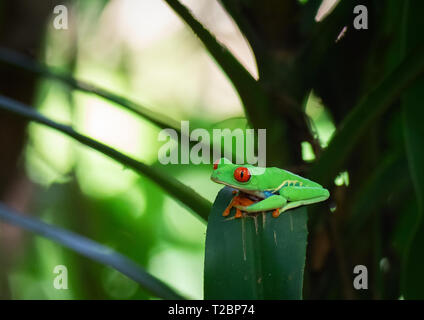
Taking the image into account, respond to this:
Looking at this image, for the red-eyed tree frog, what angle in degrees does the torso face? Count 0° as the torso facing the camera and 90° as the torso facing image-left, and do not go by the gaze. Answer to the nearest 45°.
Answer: approximately 45°
